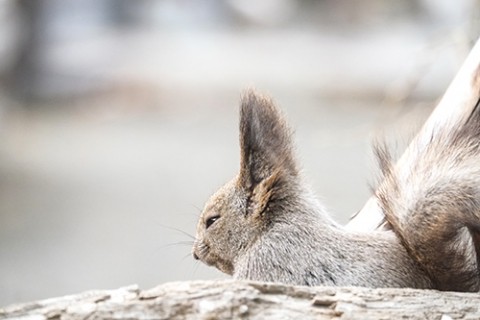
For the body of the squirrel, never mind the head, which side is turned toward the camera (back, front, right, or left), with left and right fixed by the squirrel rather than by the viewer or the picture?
left
